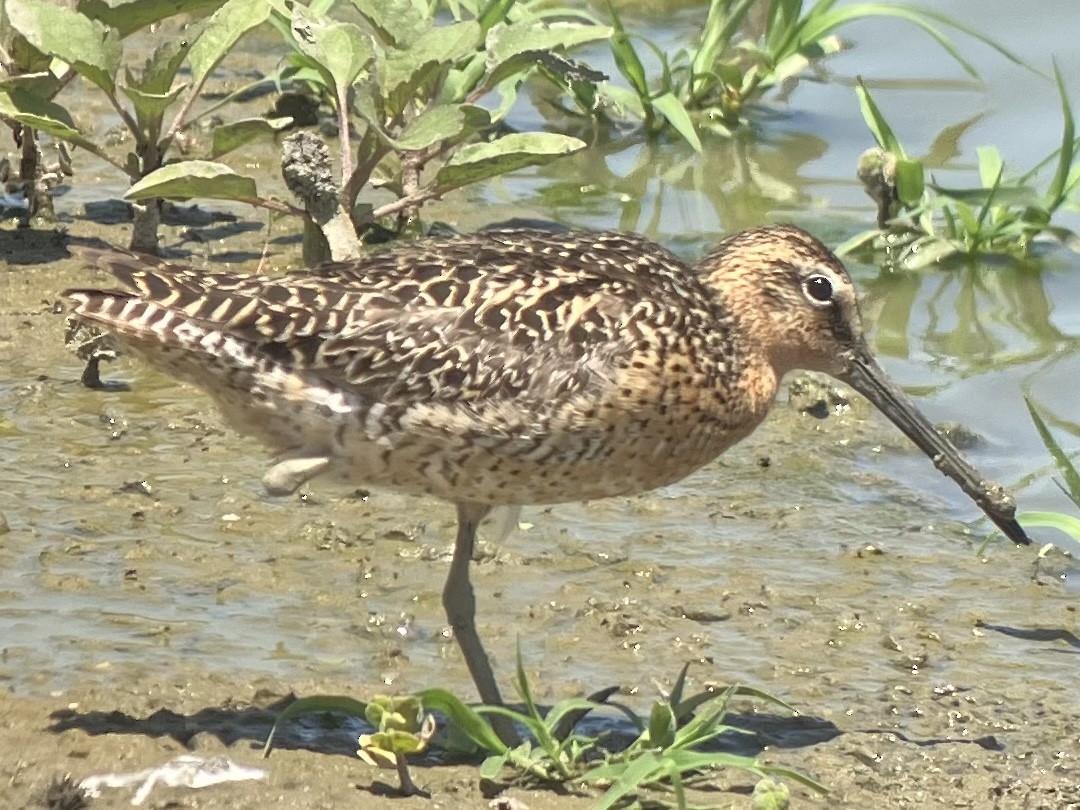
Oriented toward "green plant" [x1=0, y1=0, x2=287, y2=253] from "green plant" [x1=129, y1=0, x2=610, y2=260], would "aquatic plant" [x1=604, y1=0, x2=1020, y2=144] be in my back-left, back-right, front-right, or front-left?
back-right

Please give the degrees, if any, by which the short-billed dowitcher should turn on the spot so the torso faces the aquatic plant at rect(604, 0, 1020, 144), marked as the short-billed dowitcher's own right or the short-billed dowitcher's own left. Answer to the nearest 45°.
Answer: approximately 90° to the short-billed dowitcher's own left

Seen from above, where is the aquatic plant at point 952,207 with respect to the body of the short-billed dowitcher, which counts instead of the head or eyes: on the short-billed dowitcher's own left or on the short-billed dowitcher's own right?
on the short-billed dowitcher's own left

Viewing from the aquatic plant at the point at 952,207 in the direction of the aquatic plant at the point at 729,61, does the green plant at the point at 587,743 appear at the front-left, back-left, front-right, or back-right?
back-left

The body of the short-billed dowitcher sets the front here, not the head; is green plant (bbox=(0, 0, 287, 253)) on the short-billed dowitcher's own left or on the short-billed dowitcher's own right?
on the short-billed dowitcher's own left

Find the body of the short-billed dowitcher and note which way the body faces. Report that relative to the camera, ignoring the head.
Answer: to the viewer's right

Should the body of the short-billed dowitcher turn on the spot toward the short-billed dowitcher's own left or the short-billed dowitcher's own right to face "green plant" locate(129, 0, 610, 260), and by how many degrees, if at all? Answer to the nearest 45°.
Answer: approximately 90° to the short-billed dowitcher's own left

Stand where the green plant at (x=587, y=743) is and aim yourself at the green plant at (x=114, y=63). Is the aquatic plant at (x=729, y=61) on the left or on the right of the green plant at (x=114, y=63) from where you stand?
right
